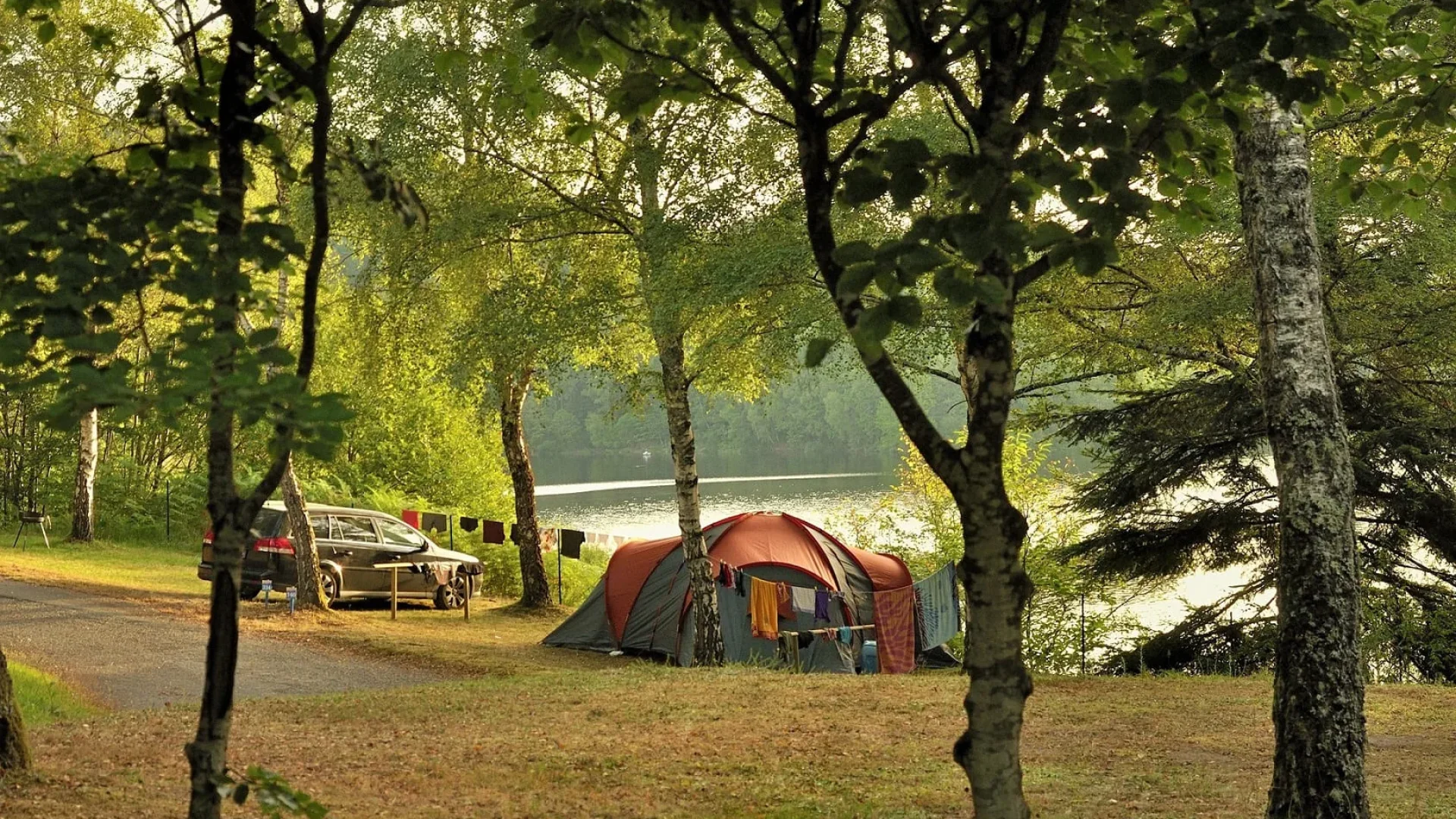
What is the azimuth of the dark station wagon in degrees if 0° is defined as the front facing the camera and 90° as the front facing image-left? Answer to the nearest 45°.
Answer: approximately 225°

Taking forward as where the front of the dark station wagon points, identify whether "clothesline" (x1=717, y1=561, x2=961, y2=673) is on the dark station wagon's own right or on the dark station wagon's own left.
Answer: on the dark station wagon's own right

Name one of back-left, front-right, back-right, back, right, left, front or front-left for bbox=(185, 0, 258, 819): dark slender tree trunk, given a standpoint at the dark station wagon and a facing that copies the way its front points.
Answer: back-right

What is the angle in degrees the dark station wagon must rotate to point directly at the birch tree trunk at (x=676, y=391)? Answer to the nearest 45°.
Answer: approximately 90° to its right

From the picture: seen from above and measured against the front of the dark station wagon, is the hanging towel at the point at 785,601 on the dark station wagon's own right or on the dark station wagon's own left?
on the dark station wagon's own right

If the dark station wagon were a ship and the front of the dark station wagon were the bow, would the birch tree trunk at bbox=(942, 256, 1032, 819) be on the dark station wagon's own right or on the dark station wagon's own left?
on the dark station wagon's own right

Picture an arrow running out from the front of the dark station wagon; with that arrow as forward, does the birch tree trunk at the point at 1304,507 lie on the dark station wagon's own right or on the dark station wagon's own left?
on the dark station wagon's own right

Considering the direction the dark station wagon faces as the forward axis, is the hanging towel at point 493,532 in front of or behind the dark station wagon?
in front

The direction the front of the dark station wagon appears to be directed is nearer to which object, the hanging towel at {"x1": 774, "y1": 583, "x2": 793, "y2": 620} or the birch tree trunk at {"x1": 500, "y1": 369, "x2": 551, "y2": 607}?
the birch tree trunk

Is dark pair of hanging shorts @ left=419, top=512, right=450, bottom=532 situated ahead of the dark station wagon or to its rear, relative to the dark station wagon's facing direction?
ahead

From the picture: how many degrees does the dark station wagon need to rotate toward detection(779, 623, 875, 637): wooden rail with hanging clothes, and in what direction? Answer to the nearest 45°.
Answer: approximately 90° to its right

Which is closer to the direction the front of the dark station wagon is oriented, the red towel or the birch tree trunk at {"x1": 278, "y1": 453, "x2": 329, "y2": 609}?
the red towel
